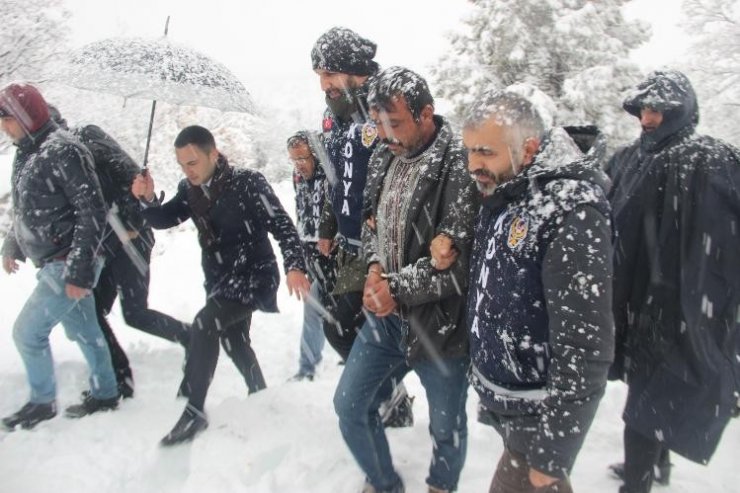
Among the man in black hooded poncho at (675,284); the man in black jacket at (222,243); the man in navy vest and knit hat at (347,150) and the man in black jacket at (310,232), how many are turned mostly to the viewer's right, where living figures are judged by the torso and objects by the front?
0

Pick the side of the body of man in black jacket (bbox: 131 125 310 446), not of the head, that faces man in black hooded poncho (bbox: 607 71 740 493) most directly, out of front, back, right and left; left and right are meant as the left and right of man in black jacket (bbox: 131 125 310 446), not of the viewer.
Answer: left

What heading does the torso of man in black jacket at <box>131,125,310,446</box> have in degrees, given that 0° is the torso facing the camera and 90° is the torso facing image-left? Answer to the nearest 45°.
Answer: approximately 45°

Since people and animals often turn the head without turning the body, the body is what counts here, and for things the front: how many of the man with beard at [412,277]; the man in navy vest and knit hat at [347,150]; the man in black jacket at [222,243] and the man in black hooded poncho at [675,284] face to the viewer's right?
0

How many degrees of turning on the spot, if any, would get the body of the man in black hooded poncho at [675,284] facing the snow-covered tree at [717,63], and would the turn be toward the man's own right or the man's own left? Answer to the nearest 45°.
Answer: approximately 135° to the man's own right

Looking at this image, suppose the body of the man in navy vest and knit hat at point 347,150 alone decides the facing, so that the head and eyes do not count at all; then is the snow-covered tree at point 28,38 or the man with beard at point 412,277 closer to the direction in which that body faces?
the man with beard

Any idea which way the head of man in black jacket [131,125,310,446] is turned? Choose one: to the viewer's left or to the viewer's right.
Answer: to the viewer's left

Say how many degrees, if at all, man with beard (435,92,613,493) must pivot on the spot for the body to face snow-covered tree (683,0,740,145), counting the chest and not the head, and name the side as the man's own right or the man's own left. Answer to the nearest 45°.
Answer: approximately 135° to the man's own right

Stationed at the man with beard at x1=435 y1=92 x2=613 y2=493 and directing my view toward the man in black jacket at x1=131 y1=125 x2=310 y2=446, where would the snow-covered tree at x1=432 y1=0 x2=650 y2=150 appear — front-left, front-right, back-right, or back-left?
front-right

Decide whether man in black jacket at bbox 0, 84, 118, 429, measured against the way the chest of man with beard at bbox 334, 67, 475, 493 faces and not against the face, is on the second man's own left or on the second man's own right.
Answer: on the second man's own right

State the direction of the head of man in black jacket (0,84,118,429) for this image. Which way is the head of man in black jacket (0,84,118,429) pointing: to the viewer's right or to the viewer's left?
to the viewer's left

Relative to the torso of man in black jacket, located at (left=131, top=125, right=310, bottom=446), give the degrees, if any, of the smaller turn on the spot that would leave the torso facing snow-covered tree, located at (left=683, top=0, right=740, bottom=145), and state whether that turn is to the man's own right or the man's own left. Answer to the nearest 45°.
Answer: approximately 180°

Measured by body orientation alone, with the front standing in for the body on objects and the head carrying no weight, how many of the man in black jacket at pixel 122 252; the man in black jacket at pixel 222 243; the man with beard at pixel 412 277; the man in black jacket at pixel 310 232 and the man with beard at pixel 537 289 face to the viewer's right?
0

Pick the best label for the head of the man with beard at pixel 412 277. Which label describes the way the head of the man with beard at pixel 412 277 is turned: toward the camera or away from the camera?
toward the camera

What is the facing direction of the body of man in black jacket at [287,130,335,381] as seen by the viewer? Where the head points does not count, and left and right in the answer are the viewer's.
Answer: facing the viewer and to the left of the viewer
